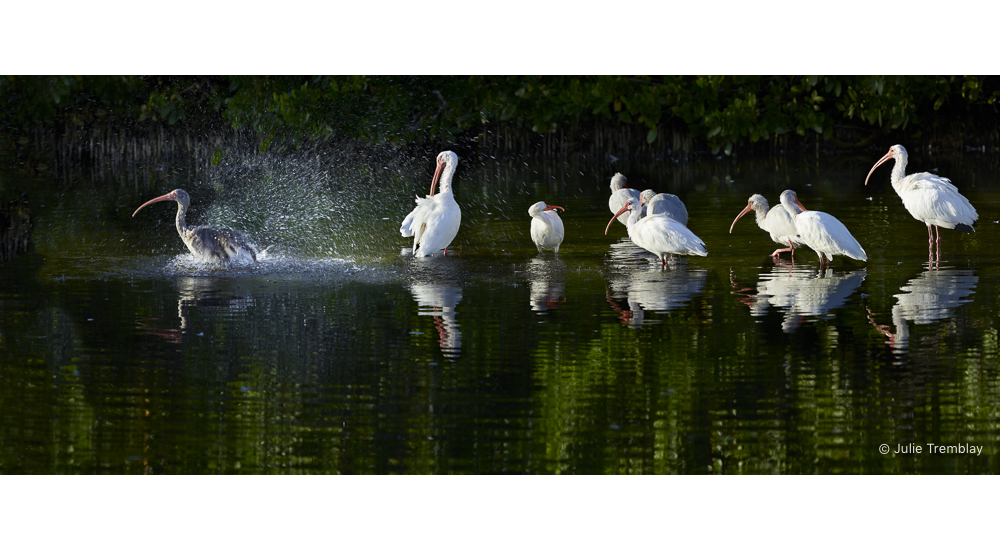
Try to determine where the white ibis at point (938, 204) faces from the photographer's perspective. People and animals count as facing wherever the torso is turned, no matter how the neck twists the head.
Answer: facing to the left of the viewer

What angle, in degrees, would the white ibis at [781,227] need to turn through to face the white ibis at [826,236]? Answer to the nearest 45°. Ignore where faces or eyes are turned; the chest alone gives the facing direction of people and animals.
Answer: approximately 135° to its left

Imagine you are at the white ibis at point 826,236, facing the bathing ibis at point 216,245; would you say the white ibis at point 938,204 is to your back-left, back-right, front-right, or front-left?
back-right

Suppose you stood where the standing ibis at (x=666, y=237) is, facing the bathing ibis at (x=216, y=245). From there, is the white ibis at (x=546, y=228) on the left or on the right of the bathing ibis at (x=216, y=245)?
right

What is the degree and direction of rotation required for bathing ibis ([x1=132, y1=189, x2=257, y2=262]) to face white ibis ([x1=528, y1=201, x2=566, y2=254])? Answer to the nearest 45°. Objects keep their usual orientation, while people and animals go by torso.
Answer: approximately 180°

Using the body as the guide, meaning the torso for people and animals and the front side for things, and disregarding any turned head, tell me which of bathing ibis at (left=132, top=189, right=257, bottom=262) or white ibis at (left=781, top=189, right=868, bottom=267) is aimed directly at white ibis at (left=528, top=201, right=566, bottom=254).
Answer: white ibis at (left=781, top=189, right=868, bottom=267)

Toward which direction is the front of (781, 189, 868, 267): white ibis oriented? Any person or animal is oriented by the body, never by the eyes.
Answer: to the viewer's left

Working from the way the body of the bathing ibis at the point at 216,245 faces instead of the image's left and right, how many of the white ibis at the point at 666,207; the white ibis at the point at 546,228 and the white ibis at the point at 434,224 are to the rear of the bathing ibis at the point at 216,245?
3

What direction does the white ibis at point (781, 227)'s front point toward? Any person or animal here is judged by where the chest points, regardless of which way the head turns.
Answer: to the viewer's left
